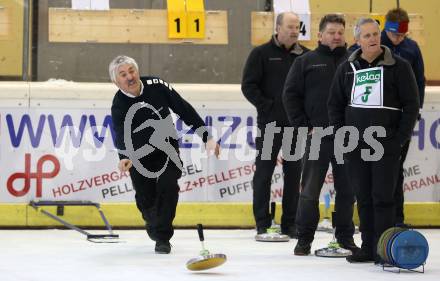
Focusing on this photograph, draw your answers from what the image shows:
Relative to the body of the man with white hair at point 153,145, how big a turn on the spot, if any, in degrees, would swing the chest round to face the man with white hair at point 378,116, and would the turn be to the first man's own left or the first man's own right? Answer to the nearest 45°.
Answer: approximately 45° to the first man's own left

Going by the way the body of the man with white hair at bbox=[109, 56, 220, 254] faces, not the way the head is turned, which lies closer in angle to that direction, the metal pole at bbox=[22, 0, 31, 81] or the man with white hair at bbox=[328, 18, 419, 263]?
the man with white hair

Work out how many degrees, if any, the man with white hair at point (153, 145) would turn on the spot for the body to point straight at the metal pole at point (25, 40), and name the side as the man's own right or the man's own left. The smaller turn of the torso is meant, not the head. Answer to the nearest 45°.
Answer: approximately 135° to the man's own right

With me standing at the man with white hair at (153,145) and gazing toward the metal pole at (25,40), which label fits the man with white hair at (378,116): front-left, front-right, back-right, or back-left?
back-right

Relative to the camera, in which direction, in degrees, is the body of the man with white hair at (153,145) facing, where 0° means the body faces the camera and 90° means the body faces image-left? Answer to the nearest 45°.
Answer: approximately 0°

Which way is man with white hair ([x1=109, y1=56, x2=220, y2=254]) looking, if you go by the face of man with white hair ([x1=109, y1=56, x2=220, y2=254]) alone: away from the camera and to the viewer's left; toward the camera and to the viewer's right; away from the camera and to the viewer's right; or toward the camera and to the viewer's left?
toward the camera and to the viewer's right
